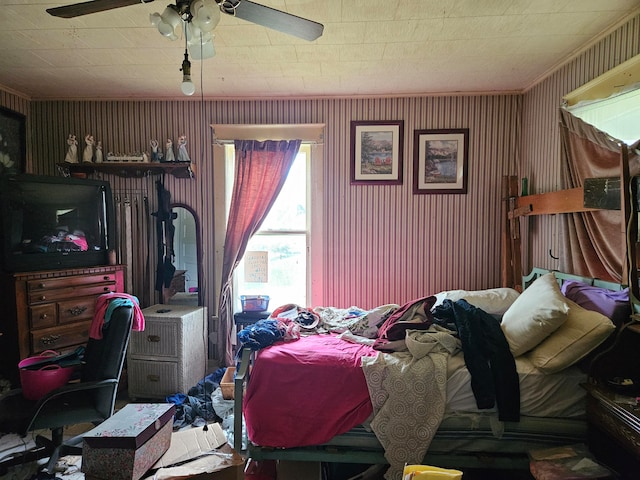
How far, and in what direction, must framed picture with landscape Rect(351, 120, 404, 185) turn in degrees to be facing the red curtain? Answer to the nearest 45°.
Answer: approximately 90° to its right

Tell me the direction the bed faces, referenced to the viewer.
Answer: facing to the left of the viewer

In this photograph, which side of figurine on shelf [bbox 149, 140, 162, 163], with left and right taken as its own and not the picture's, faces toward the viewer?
front

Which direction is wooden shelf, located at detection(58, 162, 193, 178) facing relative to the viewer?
toward the camera

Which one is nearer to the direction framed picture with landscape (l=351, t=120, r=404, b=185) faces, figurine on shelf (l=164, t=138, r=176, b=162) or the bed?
the bed

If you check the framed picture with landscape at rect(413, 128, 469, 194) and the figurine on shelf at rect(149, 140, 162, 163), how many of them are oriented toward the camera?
2

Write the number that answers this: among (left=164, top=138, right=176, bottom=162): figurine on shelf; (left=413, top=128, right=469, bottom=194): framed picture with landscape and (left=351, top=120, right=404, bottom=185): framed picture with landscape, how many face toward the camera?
3

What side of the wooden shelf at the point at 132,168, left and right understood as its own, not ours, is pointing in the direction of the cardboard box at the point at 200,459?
front

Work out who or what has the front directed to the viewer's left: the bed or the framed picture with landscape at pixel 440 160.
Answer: the bed

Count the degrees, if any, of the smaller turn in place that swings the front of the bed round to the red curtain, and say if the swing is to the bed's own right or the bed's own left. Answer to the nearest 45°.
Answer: approximately 45° to the bed's own right

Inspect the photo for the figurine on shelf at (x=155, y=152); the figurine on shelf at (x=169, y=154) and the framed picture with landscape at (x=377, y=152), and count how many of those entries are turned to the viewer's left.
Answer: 0
